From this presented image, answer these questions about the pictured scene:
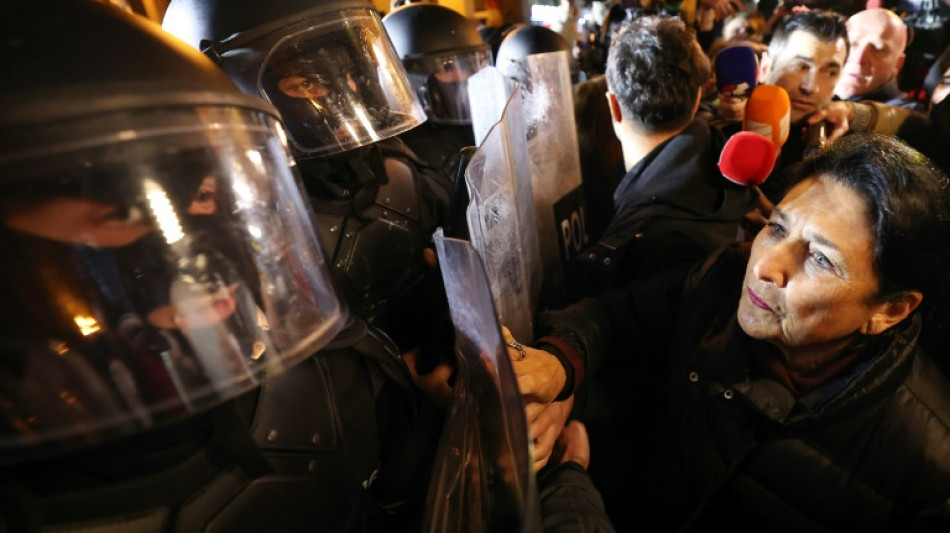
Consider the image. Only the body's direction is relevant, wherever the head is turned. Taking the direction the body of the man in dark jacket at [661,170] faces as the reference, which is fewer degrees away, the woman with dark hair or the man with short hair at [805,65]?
the man with short hair

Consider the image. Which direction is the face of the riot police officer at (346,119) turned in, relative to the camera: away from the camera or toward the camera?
toward the camera

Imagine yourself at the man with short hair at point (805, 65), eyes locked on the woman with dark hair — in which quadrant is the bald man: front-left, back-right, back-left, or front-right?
back-left

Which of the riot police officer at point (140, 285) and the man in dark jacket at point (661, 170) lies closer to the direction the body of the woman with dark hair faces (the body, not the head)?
the riot police officer

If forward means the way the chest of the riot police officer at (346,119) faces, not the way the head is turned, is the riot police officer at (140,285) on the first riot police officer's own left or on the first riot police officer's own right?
on the first riot police officer's own right

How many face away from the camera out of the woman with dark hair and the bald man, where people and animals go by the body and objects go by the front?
0

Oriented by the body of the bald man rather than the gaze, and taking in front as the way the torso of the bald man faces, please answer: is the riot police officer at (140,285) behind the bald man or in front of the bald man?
in front

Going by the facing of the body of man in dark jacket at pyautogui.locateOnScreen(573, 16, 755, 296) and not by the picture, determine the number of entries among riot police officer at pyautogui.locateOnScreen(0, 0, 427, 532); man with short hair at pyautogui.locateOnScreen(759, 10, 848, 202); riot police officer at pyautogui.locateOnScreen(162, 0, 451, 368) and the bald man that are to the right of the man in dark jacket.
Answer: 2

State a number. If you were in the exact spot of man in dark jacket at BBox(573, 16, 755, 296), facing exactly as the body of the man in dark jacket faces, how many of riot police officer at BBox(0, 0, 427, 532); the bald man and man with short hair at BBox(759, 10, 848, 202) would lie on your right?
2

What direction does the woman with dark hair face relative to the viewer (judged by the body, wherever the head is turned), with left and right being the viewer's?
facing the viewer and to the left of the viewer

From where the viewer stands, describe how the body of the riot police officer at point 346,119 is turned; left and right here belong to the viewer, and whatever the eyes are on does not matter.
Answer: facing the viewer and to the right of the viewer

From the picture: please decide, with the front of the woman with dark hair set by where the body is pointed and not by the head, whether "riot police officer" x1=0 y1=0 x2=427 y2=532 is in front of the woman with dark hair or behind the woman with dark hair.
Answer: in front

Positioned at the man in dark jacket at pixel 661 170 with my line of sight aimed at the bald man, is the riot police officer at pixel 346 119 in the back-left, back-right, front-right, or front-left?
back-left

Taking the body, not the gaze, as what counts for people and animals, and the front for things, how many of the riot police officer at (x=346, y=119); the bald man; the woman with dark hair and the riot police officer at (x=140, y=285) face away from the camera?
0

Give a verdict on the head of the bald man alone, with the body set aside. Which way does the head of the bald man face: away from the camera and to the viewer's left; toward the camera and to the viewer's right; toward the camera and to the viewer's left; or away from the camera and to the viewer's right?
toward the camera and to the viewer's left

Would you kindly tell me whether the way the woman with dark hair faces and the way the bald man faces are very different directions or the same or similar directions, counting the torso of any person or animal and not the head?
same or similar directions

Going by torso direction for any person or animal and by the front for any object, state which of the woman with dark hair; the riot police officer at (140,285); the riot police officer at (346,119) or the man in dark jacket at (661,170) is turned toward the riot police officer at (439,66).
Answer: the man in dark jacket
